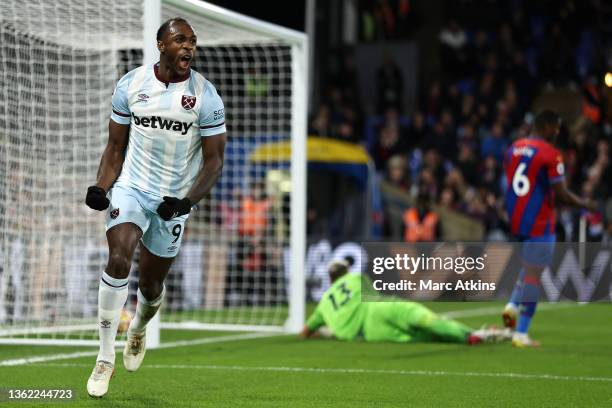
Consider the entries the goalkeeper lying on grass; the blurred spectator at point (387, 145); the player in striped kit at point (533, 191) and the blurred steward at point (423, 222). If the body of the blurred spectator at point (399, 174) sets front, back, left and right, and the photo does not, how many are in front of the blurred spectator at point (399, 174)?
3

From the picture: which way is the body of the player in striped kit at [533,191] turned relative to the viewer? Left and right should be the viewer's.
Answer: facing away from the viewer and to the right of the viewer

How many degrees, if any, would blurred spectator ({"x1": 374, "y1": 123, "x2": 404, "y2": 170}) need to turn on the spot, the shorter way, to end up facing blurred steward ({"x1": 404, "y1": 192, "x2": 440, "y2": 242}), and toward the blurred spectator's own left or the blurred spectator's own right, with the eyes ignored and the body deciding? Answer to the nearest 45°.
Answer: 0° — they already face them
